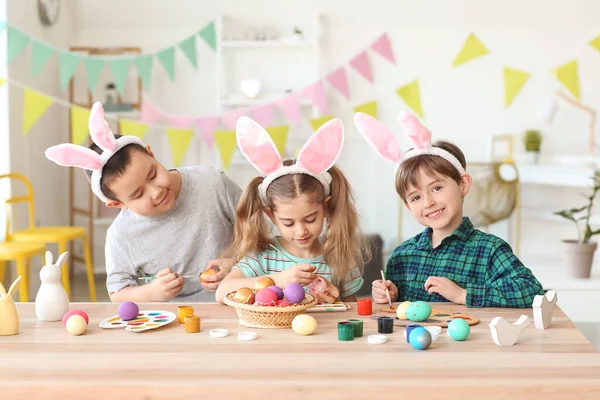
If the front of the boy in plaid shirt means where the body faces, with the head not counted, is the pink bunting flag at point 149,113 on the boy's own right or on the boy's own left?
on the boy's own right

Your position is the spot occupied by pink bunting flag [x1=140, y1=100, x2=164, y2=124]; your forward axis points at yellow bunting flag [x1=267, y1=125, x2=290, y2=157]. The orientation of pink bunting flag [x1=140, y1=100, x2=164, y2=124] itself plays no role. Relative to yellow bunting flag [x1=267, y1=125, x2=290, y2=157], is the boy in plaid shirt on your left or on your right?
right

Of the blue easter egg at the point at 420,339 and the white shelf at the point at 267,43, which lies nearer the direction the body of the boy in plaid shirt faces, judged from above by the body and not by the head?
the blue easter egg

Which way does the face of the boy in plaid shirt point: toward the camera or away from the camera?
toward the camera

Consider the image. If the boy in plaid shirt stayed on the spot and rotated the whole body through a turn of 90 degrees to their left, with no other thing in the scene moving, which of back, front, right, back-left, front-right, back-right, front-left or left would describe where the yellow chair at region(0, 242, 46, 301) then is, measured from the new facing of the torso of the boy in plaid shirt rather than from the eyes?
back

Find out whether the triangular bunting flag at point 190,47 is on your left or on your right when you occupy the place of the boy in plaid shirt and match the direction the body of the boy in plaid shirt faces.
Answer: on your right

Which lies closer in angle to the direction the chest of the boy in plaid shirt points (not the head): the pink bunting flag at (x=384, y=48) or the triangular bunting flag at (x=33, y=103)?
the triangular bunting flag

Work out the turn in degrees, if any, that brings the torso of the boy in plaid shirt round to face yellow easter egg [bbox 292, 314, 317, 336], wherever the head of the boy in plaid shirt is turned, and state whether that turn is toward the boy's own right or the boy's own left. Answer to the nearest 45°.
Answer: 0° — they already face it

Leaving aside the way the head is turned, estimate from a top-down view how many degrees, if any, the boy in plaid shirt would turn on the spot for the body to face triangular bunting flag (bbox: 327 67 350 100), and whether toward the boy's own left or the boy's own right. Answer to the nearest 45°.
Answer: approximately 135° to the boy's own right

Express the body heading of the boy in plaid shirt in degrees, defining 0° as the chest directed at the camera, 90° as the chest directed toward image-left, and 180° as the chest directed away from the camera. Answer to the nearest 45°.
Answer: approximately 45°

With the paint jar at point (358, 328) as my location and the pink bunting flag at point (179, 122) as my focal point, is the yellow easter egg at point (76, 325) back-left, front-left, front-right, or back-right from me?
front-left

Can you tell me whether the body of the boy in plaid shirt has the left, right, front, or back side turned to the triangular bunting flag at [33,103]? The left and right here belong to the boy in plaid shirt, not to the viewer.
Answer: right
